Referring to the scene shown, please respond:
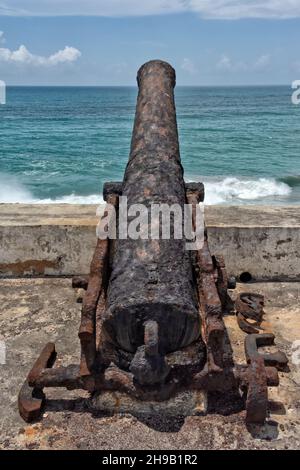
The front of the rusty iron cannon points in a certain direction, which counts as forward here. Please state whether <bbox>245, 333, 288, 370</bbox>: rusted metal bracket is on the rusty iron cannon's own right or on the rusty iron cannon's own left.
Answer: on the rusty iron cannon's own right

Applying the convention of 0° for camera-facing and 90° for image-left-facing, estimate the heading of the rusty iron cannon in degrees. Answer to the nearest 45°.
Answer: approximately 180°
